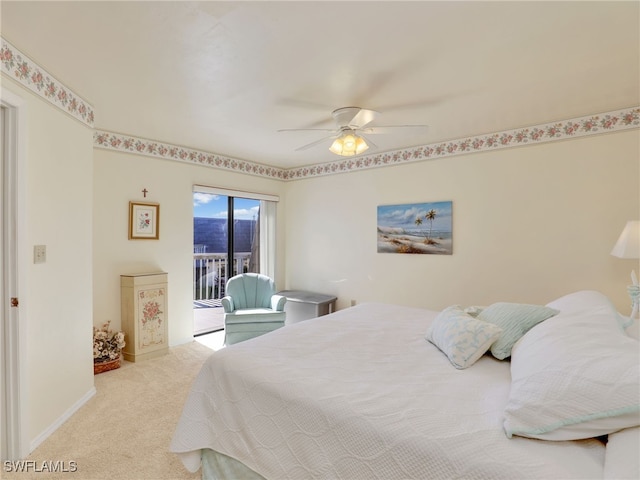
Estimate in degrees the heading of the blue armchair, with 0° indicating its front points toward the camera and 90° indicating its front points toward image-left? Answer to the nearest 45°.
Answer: approximately 0°

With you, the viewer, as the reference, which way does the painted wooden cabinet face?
facing the viewer and to the right of the viewer

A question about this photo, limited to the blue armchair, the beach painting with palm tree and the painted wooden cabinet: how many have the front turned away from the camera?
0

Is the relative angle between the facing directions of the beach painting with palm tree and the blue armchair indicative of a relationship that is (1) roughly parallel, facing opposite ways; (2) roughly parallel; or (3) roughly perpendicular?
roughly perpendicular

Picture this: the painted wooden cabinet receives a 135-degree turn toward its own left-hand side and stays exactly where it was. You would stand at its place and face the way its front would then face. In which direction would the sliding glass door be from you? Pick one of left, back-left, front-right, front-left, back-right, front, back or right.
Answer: front-right

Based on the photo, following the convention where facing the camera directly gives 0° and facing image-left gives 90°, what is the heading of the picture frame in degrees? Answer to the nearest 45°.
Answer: approximately 315°

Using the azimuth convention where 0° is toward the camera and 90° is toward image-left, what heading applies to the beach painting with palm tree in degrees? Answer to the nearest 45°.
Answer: approximately 45°

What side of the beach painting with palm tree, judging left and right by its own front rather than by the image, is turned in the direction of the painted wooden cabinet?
front

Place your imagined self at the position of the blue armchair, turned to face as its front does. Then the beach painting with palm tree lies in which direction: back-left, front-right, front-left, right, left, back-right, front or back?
left

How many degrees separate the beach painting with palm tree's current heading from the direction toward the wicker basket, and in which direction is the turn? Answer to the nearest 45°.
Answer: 0° — it already faces it

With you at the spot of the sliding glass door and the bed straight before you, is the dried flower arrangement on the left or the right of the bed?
right

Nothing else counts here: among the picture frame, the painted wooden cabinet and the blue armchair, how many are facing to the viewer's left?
0

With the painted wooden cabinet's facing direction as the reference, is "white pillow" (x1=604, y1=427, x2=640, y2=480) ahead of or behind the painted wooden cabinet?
ahead
